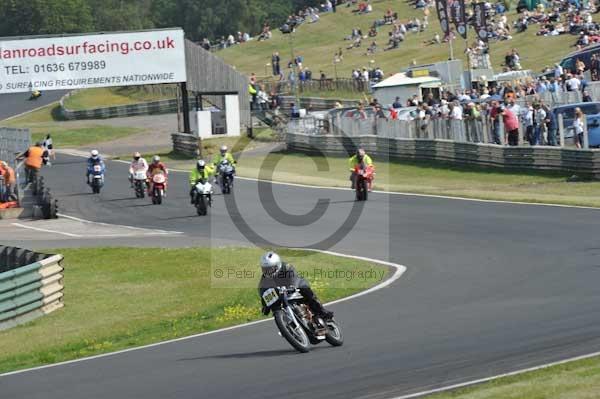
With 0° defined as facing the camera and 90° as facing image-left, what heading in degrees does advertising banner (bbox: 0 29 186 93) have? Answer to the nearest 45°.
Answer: approximately 0°

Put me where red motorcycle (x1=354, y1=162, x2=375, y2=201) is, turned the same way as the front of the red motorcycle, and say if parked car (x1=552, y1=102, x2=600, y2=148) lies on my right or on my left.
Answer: on my left

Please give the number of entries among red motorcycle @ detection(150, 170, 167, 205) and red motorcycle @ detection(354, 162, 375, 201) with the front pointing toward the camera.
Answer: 2

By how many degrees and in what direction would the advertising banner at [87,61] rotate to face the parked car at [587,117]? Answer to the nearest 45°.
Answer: approximately 45° to its left

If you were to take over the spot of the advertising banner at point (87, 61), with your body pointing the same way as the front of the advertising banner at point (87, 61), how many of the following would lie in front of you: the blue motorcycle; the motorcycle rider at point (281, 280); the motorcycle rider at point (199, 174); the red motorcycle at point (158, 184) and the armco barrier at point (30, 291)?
5

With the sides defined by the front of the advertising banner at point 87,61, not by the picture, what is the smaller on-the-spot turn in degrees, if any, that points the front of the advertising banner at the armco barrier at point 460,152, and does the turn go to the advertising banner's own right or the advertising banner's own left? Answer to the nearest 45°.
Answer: approximately 45° to the advertising banner's own left

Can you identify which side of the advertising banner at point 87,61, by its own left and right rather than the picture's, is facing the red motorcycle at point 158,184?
front

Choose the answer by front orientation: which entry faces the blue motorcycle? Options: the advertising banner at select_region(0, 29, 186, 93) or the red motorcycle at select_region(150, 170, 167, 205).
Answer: the advertising banner

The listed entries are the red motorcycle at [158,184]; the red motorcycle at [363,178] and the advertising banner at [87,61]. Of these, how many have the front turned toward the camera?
3

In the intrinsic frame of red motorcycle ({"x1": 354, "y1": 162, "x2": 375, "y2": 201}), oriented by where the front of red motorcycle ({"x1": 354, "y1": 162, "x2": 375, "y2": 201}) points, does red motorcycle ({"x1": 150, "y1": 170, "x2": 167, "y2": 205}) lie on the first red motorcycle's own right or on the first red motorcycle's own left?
on the first red motorcycle's own right

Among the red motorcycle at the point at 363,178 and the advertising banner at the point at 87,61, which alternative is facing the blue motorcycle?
the advertising banner
